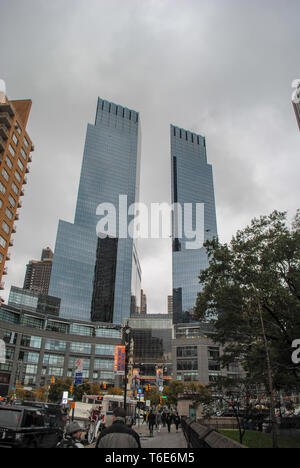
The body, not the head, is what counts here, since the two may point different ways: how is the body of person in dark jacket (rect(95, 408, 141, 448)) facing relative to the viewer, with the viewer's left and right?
facing away from the viewer

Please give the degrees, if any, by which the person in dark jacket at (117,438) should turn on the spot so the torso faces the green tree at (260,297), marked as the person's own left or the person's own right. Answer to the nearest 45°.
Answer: approximately 45° to the person's own right

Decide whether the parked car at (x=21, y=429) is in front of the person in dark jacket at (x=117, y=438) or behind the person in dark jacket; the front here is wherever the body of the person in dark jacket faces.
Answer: in front
